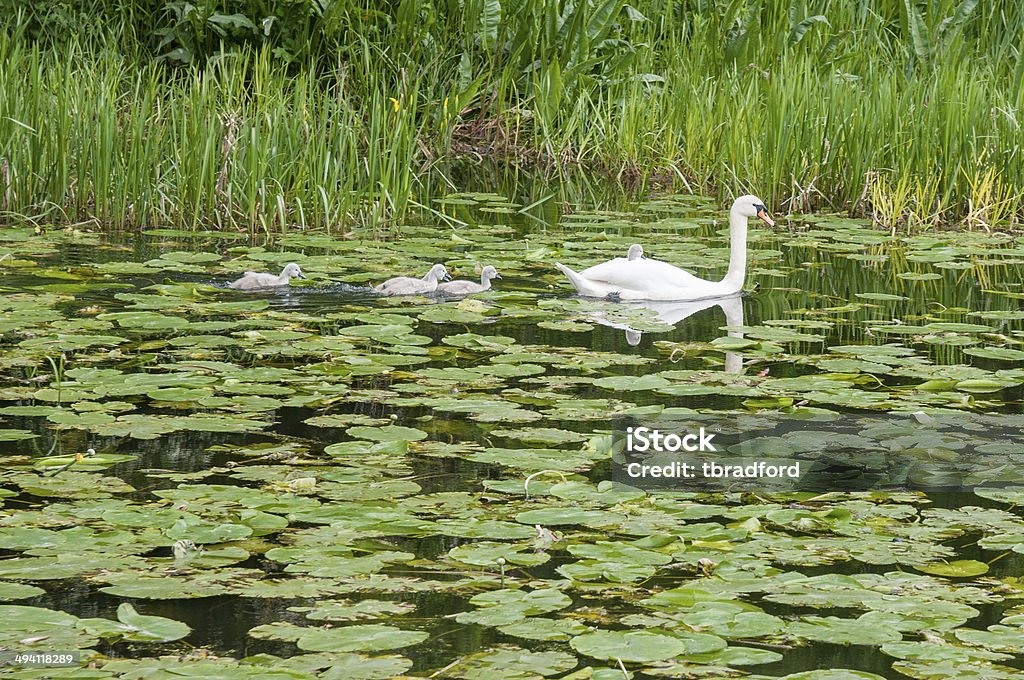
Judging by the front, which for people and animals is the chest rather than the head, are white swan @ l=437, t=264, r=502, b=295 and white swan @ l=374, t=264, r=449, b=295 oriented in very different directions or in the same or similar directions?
same or similar directions

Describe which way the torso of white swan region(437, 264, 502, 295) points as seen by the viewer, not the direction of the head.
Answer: to the viewer's right

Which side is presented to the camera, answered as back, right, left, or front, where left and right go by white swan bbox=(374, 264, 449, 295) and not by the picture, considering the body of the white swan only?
right
